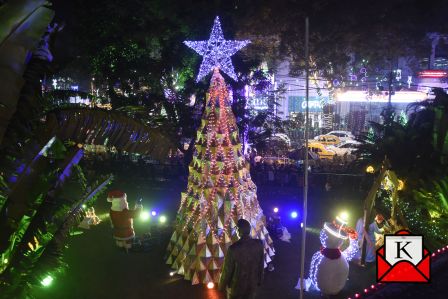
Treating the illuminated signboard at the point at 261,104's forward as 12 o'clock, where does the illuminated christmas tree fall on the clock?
The illuminated christmas tree is roughly at 12 o'clock from the illuminated signboard.

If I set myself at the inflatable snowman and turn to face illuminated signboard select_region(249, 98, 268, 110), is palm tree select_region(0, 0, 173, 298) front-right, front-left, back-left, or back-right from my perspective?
back-left

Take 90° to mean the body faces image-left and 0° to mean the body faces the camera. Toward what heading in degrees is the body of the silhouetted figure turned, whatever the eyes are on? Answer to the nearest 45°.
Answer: approximately 180°

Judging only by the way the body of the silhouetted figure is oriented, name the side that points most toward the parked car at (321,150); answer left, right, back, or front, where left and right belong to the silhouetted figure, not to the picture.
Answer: front

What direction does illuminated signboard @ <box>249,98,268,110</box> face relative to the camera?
toward the camera

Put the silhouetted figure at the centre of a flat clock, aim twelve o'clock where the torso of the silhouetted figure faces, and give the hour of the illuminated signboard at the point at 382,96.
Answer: The illuminated signboard is roughly at 1 o'clock from the silhouetted figure.

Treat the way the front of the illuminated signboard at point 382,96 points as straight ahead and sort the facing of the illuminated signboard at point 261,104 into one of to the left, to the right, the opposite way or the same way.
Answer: the same way

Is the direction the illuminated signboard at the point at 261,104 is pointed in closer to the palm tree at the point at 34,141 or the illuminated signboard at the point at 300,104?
the palm tree

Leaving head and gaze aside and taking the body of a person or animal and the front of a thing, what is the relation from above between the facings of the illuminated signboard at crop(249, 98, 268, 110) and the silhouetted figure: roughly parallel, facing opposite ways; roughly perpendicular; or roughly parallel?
roughly parallel, facing opposite ways

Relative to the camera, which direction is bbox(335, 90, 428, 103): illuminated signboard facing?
toward the camera

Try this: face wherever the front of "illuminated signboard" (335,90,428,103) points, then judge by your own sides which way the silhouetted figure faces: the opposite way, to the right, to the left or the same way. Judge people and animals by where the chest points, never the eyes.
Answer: the opposite way

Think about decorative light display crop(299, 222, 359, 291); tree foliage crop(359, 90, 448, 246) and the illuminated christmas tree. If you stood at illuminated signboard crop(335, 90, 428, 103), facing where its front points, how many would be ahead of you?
3

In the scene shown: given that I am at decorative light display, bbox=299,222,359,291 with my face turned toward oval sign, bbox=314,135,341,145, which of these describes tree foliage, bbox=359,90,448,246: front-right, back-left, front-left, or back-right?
front-right

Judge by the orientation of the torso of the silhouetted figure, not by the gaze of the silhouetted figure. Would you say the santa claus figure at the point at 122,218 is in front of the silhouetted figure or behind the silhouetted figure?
in front

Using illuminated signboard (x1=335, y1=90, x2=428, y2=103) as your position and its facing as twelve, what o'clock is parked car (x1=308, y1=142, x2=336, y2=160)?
The parked car is roughly at 1 o'clock from the illuminated signboard.

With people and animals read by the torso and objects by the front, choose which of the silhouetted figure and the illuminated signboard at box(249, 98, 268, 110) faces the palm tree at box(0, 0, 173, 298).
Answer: the illuminated signboard
